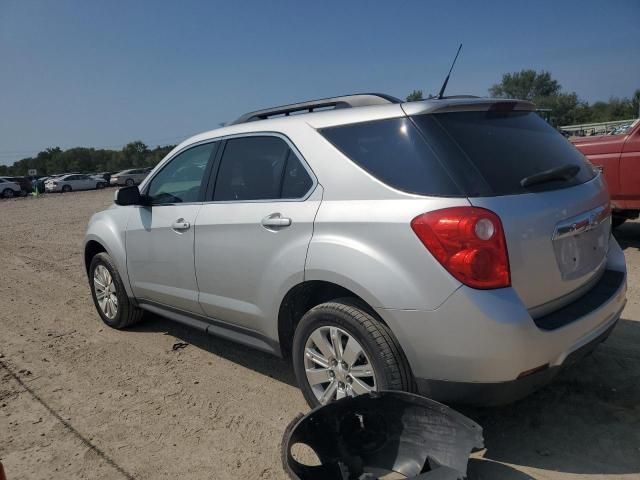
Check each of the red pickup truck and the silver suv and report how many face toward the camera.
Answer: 0

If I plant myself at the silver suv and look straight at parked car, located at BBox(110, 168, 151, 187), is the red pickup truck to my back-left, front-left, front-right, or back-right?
front-right

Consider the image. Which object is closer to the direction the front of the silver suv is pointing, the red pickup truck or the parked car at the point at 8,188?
the parked car

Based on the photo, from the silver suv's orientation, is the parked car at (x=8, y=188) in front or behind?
in front

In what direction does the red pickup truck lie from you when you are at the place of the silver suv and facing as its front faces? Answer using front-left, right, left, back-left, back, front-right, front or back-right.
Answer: right

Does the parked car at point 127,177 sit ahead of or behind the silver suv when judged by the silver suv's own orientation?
ahead

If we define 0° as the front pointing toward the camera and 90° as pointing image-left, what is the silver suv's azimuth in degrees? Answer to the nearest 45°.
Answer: approximately 135°

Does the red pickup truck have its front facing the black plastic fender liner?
no
